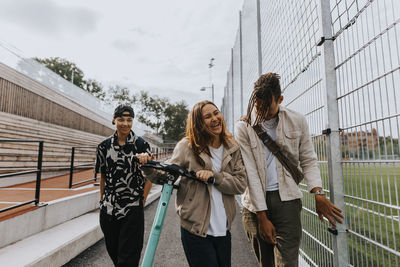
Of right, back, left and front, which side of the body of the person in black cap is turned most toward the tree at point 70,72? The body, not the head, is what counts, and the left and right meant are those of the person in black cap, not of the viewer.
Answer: back

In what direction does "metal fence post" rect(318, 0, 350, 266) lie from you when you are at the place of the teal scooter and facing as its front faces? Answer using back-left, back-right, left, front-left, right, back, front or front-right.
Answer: back-left

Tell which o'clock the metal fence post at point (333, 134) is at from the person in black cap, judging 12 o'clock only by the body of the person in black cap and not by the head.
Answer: The metal fence post is roughly at 10 o'clock from the person in black cap.

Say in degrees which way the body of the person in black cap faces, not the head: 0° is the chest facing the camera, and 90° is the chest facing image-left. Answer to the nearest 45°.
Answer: approximately 0°

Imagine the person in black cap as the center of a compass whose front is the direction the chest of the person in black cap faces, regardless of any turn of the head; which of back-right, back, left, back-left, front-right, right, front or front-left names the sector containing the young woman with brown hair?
front-left

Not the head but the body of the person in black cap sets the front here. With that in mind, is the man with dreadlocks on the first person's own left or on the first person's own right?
on the first person's own left

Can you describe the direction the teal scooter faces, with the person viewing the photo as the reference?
facing the viewer and to the left of the viewer

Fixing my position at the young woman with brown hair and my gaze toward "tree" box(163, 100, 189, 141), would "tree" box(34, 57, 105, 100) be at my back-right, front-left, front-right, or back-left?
front-left
